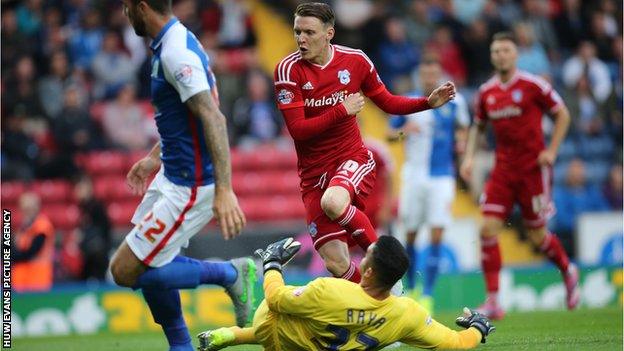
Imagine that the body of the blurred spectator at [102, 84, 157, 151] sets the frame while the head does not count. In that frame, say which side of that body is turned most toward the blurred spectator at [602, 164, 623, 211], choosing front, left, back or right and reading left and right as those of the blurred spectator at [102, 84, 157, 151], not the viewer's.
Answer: left

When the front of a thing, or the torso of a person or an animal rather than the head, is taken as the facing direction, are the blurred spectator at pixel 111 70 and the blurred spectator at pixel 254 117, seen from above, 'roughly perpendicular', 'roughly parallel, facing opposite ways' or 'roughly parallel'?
roughly parallel

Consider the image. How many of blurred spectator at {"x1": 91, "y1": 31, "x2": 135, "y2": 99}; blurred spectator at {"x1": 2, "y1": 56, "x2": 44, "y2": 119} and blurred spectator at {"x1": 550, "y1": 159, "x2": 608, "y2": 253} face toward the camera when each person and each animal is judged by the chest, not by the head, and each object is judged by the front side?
3

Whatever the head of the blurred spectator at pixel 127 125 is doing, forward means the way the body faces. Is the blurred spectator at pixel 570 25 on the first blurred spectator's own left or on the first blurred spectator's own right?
on the first blurred spectator's own left

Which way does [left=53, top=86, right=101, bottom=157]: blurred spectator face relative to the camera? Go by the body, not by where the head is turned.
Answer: toward the camera

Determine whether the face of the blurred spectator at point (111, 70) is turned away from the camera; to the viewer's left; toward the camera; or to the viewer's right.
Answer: toward the camera

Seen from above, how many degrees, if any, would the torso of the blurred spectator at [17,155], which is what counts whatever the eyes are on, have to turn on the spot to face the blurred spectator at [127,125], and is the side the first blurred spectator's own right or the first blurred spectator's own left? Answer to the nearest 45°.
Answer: approximately 90° to the first blurred spectator's own left

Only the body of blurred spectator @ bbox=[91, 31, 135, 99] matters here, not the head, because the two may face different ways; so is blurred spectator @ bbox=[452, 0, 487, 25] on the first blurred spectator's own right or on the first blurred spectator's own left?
on the first blurred spectator's own left

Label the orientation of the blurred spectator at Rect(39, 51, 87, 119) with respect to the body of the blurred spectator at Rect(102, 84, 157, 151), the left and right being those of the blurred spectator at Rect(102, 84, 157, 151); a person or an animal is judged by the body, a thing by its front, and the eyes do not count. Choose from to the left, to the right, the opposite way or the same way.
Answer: the same way

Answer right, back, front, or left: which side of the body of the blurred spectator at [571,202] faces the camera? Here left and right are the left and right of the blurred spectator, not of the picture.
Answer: front

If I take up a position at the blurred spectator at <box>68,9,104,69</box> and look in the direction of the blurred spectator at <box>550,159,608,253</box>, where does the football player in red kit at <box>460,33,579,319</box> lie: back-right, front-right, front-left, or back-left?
front-right
